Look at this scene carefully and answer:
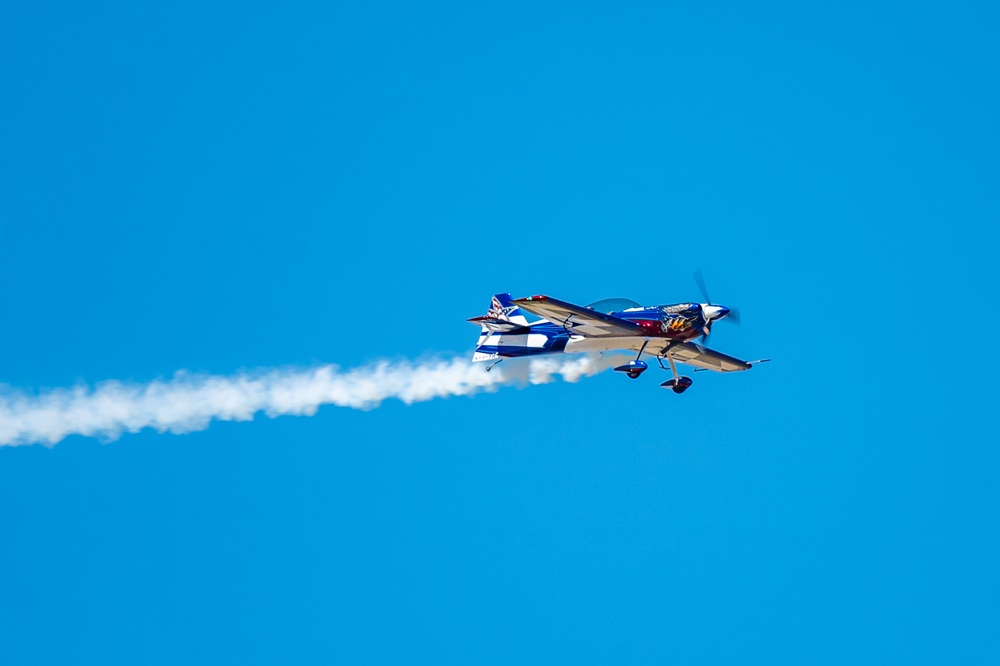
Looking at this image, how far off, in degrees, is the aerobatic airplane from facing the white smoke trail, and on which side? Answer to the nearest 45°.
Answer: approximately 135° to its right

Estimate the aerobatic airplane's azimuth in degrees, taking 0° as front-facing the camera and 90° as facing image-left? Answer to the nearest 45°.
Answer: approximately 315°
